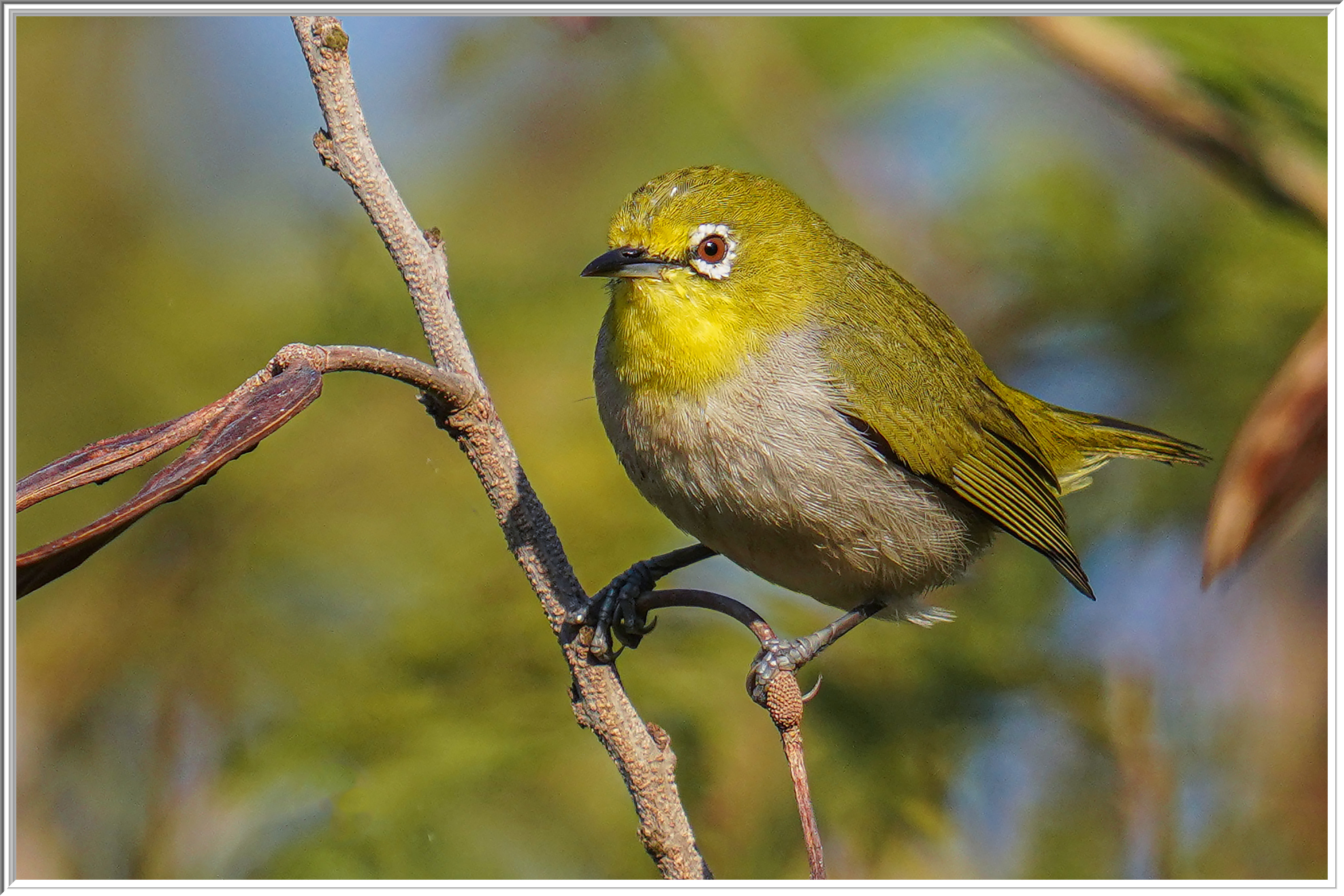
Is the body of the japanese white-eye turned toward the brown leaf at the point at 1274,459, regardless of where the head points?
no
